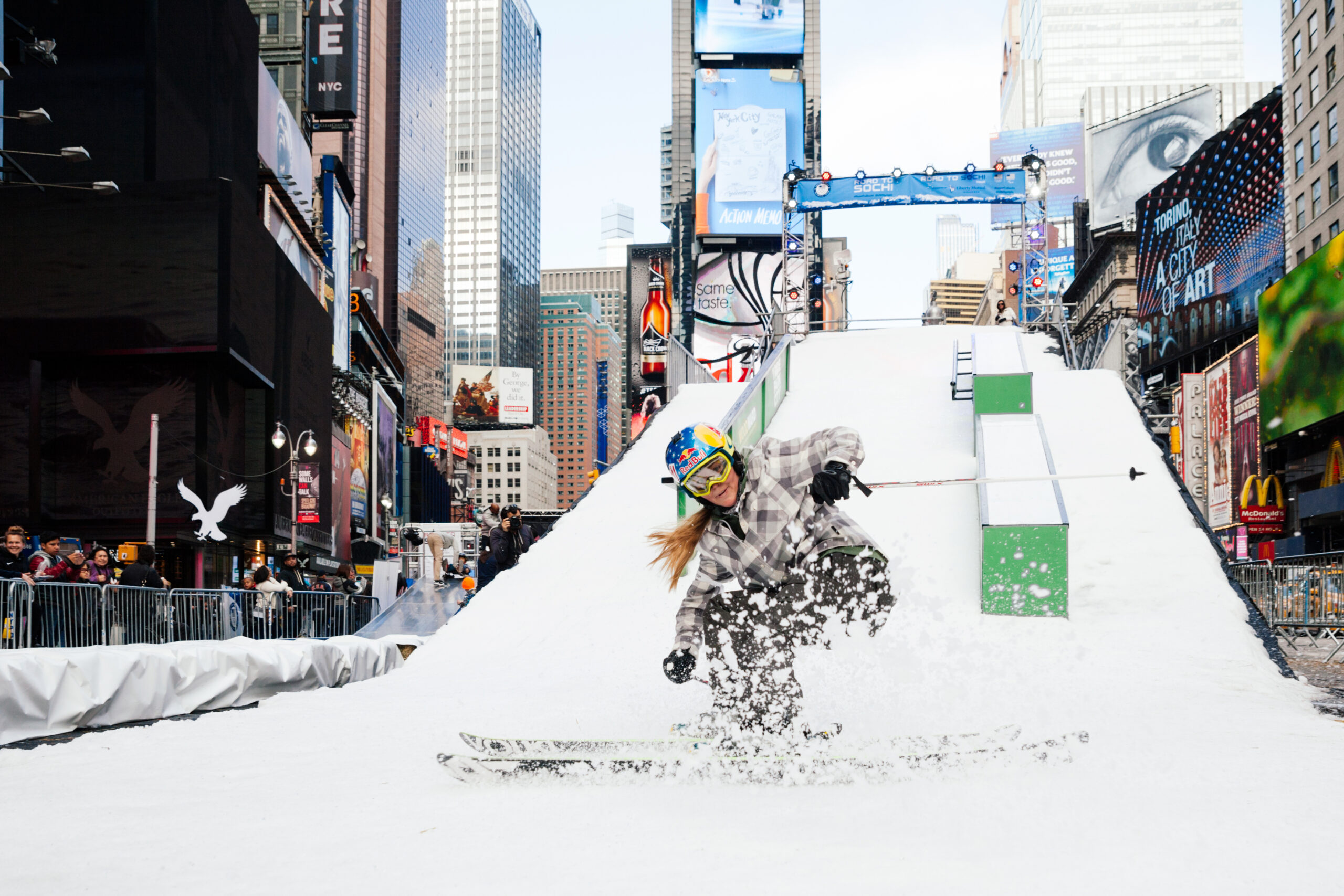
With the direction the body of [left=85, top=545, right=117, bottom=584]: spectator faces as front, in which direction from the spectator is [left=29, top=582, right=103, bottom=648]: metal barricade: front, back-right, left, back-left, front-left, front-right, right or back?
front-right

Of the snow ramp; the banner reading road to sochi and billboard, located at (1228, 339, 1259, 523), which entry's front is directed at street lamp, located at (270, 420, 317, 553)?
the billboard

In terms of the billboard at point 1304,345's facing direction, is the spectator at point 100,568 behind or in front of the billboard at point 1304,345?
in front

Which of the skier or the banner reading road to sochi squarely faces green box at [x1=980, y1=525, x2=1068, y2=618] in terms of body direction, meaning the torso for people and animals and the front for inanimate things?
the banner reading road to sochi

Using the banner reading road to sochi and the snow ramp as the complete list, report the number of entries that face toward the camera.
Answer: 2

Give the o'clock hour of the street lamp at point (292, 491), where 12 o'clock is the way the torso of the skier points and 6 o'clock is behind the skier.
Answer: The street lamp is roughly at 5 o'clock from the skier.

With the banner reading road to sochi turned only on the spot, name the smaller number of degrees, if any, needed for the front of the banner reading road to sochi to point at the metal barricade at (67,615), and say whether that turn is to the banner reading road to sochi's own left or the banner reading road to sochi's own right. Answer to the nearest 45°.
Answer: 0° — it already faces it

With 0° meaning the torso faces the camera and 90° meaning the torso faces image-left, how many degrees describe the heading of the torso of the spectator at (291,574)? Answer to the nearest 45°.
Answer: approximately 315°

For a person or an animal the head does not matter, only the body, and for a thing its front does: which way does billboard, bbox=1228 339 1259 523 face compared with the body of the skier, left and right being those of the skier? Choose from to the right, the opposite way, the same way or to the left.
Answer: to the right

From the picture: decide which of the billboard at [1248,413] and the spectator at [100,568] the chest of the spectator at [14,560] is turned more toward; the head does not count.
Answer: the billboard

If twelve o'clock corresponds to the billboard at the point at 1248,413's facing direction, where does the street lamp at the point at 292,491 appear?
The street lamp is roughly at 12 o'clock from the billboard.

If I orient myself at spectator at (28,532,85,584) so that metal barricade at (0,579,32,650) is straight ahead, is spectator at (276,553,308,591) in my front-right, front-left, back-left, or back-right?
back-left

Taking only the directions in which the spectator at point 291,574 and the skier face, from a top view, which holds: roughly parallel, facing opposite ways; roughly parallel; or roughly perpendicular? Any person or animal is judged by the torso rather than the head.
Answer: roughly perpendicular
